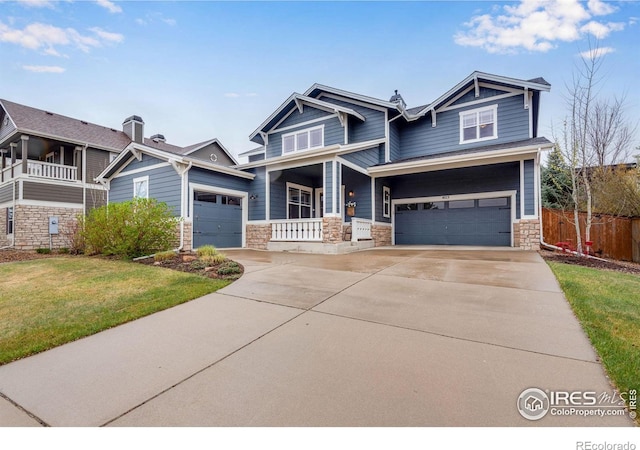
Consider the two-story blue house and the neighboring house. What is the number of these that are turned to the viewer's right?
0

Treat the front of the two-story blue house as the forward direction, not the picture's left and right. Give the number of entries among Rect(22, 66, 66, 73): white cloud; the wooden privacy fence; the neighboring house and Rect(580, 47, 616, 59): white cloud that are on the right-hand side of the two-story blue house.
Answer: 2

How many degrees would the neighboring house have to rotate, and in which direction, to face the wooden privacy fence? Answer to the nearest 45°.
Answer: approximately 90° to its left

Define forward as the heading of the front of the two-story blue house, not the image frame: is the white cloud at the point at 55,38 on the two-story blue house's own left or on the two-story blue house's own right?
on the two-story blue house's own right

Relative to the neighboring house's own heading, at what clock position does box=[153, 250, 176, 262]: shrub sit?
The shrub is roughly at 10 o'clock from the neighboring house.

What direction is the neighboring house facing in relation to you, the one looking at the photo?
facing the viewer and to the left of the viewer

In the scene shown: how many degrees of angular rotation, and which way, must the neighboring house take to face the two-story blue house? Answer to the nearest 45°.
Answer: approximately 90° to its left
